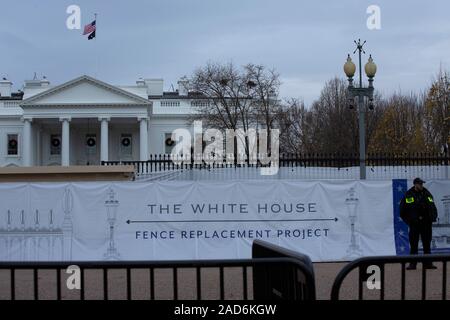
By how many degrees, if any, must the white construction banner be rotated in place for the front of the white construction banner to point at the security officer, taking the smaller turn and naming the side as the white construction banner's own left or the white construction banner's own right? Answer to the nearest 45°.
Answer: approximately 90° to the white construction banner's own left

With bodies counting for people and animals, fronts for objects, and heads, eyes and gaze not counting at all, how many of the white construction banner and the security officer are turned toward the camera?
2

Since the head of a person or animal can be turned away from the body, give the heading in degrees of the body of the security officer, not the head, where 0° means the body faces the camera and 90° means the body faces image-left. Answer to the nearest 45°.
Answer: approximately 0°

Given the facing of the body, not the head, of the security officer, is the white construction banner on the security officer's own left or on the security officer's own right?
on the security officer's own right
